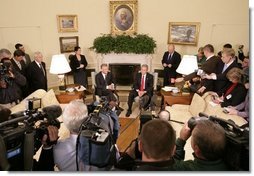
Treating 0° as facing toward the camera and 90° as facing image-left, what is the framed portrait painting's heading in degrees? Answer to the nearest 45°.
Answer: approximately 0°

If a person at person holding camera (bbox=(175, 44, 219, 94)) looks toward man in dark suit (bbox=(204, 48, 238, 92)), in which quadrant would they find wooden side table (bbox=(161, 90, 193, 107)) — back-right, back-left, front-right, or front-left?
back-right

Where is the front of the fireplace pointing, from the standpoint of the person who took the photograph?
facing the viewer

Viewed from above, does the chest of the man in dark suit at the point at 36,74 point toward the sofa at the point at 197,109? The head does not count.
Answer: yes

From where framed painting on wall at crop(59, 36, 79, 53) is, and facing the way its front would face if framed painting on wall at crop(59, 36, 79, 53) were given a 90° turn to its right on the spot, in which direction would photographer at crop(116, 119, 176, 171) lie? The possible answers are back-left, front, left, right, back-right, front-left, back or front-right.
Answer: left

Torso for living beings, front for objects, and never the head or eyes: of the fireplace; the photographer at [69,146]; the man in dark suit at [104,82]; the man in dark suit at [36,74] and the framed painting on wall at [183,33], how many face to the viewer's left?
0

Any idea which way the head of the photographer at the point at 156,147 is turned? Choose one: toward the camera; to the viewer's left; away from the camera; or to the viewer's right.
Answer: away from the camera

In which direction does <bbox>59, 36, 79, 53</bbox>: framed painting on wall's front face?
toward the camera

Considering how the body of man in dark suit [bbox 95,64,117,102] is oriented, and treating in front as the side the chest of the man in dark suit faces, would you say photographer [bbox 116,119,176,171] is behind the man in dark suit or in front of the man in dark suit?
in front

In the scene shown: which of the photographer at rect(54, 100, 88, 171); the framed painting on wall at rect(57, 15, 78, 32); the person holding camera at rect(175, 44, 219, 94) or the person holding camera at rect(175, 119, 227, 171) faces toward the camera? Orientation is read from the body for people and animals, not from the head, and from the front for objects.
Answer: the framed painting on wall

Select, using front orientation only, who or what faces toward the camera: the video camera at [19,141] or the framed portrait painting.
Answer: the framed portrait painting

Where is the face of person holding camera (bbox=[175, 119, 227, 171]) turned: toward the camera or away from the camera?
away from the camera

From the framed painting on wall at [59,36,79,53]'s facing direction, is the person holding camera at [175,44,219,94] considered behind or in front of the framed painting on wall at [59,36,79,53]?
in front

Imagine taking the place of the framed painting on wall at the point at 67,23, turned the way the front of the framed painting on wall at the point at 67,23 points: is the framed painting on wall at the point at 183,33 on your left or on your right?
on your left

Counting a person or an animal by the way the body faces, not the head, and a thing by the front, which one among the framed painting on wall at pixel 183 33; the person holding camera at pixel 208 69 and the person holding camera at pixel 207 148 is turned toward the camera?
the framed painting on wall

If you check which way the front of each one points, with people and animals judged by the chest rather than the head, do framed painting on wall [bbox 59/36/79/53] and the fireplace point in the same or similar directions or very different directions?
same or similar directions

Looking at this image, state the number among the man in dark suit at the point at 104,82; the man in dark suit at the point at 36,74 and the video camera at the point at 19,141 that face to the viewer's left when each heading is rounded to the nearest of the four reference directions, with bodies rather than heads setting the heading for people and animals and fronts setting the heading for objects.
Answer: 0
